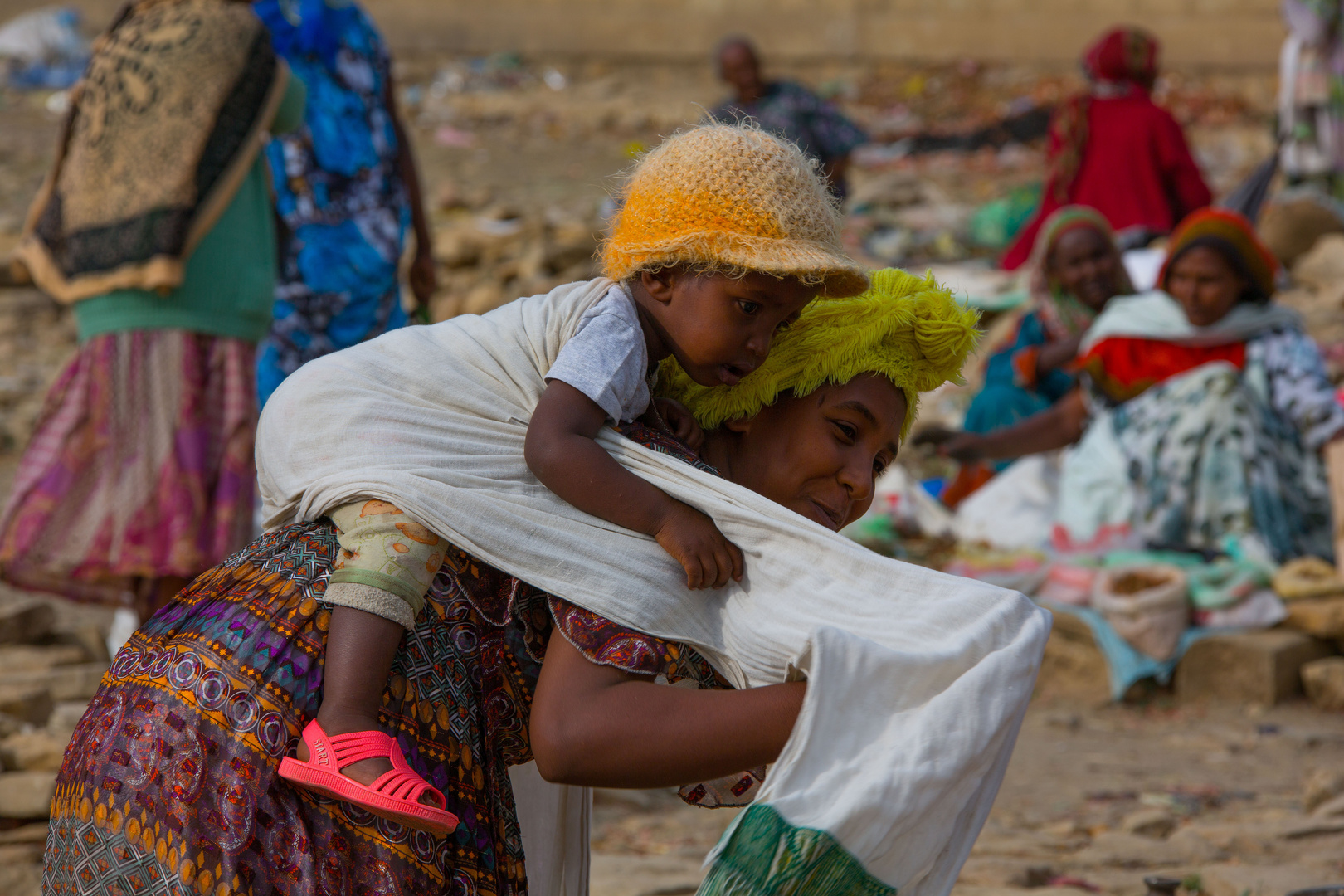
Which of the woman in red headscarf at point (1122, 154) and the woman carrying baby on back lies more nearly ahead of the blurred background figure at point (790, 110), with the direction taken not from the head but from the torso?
the woman carrying baby on back

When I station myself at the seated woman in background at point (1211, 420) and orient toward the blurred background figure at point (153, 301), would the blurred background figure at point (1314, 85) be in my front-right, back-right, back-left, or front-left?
back-right

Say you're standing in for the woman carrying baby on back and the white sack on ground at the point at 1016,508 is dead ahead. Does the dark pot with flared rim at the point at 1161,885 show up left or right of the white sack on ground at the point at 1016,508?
right

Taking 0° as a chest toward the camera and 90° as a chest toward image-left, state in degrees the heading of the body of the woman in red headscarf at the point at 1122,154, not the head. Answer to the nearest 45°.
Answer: approximately 180°

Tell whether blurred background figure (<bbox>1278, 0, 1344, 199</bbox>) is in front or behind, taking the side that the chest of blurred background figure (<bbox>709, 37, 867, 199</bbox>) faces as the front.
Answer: behind

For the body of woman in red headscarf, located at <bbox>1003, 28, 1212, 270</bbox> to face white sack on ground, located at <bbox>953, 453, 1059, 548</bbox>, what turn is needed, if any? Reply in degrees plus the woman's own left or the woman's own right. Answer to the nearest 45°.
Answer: approximately 180°

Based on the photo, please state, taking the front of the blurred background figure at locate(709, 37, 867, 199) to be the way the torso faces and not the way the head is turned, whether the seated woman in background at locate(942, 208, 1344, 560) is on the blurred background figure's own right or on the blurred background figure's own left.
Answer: on the blurred background figure's own left

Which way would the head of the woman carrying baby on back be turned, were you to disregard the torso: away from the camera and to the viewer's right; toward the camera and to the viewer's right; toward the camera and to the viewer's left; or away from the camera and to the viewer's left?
toward the camera and to the viewer's right

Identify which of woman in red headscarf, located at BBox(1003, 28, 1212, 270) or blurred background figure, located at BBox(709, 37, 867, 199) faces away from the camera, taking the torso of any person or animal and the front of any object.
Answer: the woman in red headscarf

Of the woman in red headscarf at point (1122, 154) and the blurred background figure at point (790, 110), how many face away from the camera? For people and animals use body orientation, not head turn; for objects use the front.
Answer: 1

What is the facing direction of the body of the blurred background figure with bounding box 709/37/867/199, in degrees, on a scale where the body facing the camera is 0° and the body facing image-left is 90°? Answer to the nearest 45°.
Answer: approximately 45°
